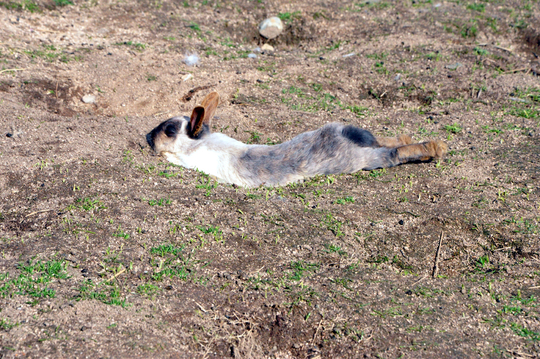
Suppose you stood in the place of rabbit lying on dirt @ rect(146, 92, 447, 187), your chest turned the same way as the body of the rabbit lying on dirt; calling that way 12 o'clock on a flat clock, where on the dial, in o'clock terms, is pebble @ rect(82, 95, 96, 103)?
The pebble is roughly at 1 o'clock from the rabbit lying on dirt.

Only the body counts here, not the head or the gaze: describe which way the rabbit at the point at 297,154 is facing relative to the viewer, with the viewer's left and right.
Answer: facing to the left of the viewer

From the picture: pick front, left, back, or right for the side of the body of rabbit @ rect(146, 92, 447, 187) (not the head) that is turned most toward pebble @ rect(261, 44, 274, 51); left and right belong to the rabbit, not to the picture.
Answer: right

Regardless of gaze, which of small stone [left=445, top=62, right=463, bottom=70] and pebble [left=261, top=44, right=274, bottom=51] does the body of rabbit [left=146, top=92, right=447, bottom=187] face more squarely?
the pebble
